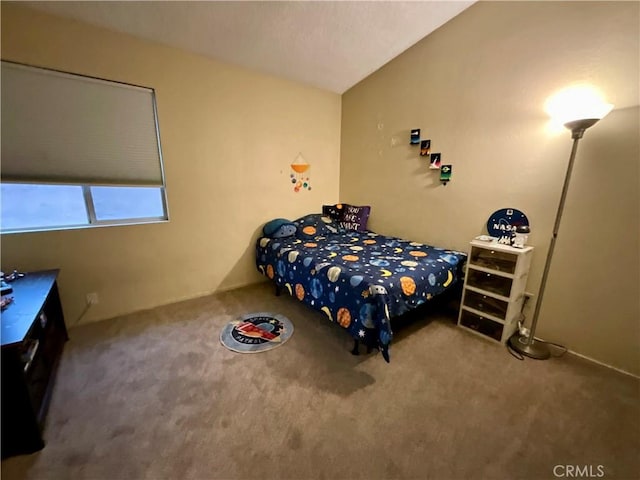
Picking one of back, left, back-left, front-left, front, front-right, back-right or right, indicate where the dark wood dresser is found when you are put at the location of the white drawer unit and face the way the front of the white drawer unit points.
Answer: front

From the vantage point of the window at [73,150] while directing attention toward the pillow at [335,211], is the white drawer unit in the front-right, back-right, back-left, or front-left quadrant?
front-right

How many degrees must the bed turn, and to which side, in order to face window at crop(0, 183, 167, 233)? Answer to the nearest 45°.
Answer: approximately 135° to its right

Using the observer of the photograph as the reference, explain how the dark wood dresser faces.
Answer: facing to the right of the viewer

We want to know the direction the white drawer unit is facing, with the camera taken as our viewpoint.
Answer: facing the viewer and to the left of the viewer

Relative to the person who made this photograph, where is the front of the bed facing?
facing the viewer and to the right of the viewer

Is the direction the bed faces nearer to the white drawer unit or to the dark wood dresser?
the white drawer unit

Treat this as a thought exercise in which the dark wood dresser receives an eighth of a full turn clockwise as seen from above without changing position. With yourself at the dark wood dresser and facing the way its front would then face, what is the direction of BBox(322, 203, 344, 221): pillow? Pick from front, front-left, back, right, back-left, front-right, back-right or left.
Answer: front-left

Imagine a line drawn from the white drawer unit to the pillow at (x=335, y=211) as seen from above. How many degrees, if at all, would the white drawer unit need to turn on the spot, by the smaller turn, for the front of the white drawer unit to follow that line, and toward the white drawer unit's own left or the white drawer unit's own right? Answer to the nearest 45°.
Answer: approximately 45° to the white drawer unit's own right

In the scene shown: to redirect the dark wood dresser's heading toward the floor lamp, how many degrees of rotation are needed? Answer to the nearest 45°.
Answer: approximately 45° to its right

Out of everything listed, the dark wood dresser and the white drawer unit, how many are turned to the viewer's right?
1

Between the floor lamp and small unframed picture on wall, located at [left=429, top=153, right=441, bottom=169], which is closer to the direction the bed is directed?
the floor lamp

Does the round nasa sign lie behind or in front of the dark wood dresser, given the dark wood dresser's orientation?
in front

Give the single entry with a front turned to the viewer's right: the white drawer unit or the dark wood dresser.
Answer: the dark wood dresser
